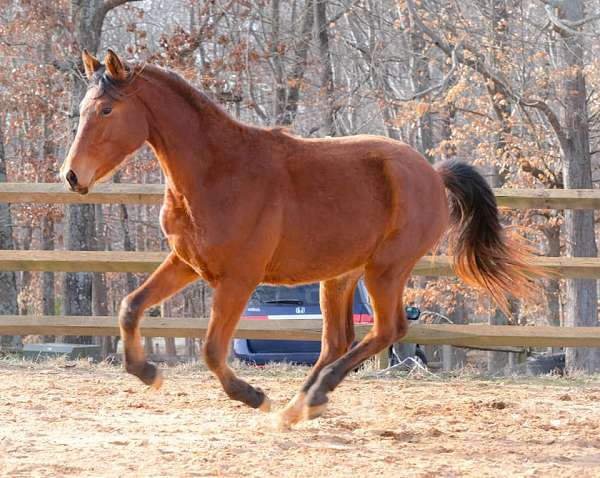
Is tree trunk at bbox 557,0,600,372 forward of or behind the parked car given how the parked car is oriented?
forward

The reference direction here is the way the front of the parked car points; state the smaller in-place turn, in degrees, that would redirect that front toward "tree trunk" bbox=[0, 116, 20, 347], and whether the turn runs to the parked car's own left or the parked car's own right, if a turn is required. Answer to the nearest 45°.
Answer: approximately 45° to the parked car's own left

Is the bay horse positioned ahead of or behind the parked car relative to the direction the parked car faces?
behind

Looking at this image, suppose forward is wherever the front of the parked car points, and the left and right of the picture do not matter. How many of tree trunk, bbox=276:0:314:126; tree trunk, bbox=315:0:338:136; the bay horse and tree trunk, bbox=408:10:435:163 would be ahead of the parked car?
3

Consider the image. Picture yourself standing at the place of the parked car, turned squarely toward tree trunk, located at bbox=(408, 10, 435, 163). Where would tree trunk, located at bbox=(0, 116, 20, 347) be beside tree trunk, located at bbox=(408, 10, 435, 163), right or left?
left

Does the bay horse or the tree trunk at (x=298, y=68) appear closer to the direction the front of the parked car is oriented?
the tree trunk

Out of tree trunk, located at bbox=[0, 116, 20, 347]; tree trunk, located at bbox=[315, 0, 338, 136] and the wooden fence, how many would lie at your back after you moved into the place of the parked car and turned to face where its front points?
1

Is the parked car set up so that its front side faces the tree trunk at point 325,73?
yes

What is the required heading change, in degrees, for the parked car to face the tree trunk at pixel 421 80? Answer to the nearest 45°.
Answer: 0° — it already faces it

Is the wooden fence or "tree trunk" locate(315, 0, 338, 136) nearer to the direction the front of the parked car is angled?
the tree trunk

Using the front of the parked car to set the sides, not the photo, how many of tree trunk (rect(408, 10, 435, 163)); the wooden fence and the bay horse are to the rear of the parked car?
2

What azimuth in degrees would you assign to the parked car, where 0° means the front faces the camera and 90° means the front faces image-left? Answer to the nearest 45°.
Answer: approximately 180°

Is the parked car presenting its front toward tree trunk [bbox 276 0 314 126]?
yes

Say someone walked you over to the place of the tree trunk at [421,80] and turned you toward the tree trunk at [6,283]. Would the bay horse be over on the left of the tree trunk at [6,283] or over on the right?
left
